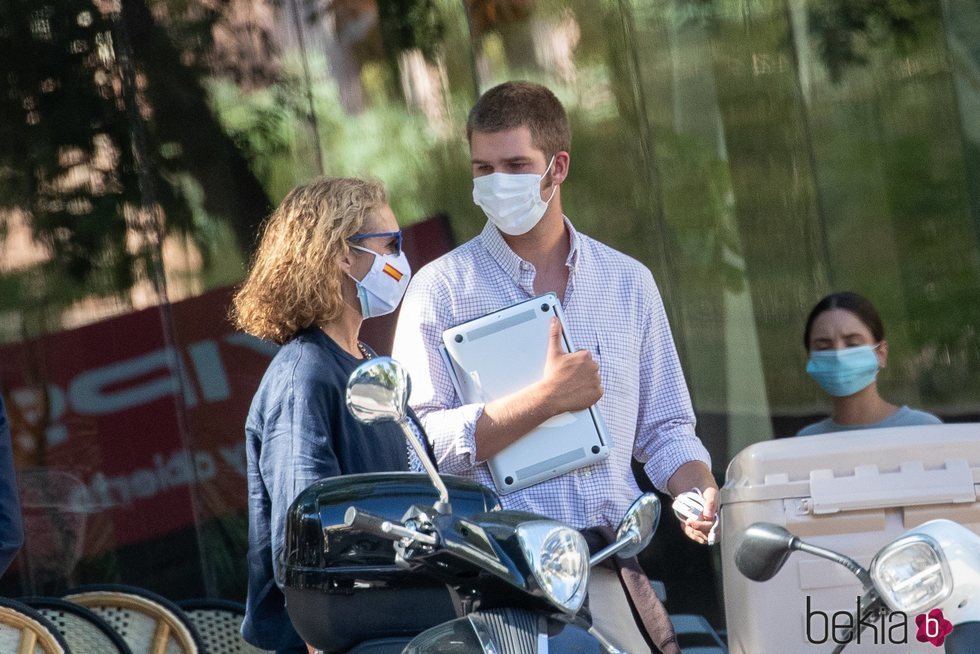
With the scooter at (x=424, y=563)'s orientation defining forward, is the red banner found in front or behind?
behind

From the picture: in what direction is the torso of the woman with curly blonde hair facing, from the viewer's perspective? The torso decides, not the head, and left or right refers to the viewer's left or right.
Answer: facing to the right of the viewer

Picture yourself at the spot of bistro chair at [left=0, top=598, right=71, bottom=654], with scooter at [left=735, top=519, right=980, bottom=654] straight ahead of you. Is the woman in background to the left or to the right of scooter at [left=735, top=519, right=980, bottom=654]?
left

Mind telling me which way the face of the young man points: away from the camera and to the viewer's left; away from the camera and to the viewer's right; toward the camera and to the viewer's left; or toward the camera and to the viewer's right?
toward the camera and to the viewer's left

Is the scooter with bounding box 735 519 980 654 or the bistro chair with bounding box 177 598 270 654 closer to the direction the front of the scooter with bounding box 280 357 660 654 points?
the scooter

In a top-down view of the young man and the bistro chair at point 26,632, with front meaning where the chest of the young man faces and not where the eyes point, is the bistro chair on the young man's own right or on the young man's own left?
on the young man's own right

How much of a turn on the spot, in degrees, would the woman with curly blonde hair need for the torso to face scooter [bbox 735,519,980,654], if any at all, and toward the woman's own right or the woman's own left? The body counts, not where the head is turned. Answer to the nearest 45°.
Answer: approximately 45° to the woman's own right

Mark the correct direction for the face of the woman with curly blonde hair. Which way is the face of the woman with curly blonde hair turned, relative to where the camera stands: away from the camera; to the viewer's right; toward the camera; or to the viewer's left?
to the viewer's right

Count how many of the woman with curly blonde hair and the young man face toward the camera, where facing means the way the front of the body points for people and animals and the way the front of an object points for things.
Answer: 1

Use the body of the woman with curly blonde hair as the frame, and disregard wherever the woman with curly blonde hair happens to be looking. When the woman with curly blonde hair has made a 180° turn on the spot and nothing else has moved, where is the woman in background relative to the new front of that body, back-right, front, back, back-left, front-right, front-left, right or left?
back-right

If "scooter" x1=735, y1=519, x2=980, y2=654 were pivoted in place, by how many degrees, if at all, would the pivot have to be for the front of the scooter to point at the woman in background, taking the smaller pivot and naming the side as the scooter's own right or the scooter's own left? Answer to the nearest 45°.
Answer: approximately 135° to the scooter's own right

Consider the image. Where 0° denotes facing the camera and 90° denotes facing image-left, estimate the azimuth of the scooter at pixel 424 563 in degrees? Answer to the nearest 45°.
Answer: approximately 315°

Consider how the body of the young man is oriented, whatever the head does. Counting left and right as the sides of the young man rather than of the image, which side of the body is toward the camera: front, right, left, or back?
front

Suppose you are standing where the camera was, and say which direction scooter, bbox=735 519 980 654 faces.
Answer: facing the viewer and to the left of the viewer

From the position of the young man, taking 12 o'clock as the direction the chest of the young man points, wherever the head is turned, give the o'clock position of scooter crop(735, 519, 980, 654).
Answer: The scooter is roughly at 11 o'clock from the young man.
